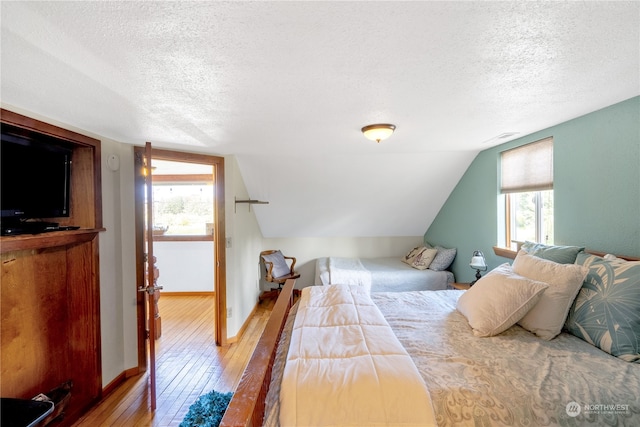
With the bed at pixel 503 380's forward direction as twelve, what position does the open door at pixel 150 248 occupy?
The open door is roughly at 12 o'clock from the bed.

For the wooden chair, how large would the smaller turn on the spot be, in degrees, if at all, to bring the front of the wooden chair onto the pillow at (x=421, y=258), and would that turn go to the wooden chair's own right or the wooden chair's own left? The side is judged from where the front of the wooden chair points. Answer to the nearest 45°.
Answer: approximately 45° to the wooden chair's own left

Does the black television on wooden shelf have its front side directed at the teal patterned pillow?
yes

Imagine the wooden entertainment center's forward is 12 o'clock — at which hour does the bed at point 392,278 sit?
The bed is roughly at 11 o'clock from the wooden entertainment center.

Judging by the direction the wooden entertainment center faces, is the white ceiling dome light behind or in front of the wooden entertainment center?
in front

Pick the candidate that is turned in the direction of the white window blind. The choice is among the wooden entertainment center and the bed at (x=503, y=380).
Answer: the wooden entertainment center

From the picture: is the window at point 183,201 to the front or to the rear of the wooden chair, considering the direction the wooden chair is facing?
to the rear

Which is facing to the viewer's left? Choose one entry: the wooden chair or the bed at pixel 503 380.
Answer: the bed

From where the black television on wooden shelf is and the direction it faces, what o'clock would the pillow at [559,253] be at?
The pillow is roughly at 12 o'clock from the black television on wooden shelf.

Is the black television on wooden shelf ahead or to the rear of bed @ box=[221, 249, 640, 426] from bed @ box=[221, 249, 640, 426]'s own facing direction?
ahead

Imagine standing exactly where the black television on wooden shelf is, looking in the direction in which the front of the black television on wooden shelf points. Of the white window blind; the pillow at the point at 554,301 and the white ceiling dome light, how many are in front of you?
3

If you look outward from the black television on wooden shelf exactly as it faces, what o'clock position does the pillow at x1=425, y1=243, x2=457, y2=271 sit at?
The pillow is roughly at 11 o'clock from the black television on wooden shelf.

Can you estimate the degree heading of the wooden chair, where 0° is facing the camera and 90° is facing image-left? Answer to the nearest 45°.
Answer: approximately 315°

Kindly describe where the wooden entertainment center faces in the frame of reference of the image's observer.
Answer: facing the viewer and to the right of the viewer

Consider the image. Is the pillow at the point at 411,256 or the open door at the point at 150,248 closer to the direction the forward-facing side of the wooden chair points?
the pillow

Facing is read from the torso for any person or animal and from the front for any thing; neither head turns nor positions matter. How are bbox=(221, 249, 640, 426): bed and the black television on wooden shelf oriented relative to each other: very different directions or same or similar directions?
very different directions

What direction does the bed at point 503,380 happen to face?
to the viewer's left
